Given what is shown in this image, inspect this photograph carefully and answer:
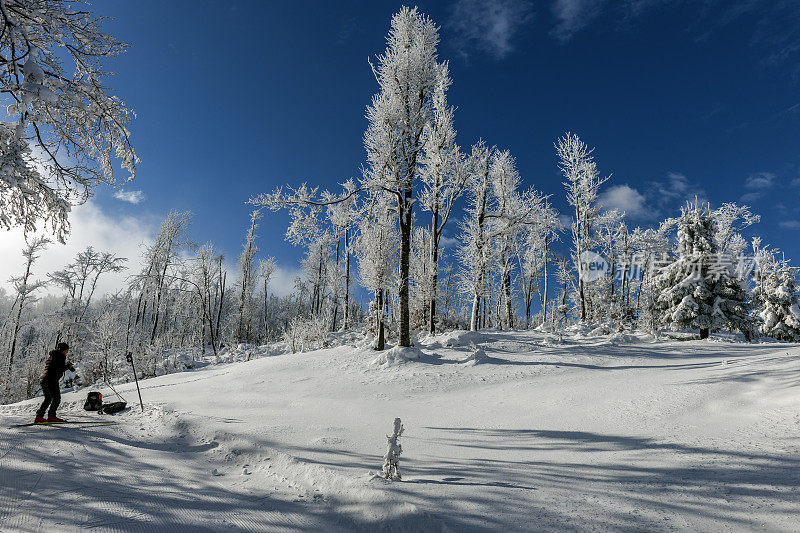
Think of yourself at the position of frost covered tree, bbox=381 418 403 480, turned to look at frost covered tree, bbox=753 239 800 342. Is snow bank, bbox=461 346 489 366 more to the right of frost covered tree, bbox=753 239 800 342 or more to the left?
left

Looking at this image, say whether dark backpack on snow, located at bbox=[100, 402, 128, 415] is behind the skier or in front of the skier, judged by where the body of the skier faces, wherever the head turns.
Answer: in front

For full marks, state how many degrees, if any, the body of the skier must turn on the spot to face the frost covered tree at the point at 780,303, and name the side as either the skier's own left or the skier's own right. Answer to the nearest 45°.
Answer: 0° — they already face it

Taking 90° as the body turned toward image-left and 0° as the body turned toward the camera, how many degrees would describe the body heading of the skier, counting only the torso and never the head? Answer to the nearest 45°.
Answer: approximately 270°

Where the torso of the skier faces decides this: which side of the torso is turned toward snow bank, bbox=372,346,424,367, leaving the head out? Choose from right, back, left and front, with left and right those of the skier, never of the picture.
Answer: front

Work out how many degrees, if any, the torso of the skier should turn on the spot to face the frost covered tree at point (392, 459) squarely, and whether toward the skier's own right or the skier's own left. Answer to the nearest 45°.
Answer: approximately 90° to the skier's own right

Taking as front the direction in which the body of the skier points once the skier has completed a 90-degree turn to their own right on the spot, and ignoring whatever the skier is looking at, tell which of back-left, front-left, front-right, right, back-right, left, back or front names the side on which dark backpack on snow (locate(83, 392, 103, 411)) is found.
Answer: back-left
